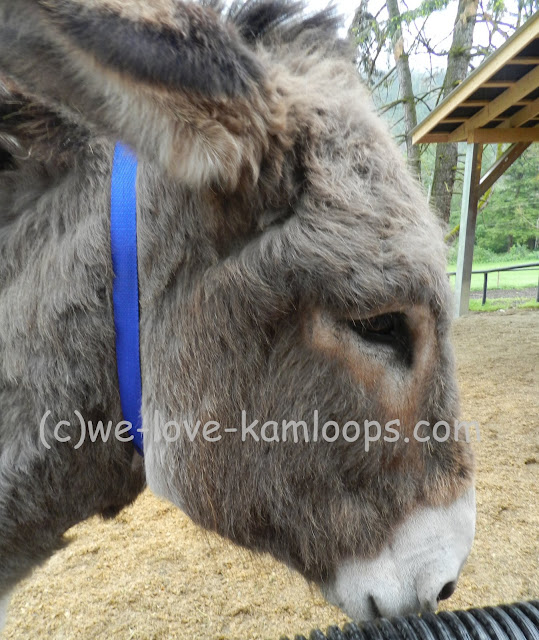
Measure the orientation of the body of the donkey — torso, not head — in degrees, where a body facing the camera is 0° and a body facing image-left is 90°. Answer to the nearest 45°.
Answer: approximately 270°

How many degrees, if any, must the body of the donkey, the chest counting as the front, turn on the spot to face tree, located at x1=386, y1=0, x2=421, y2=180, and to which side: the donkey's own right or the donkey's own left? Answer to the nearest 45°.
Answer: approximately 90° to the donkey's own left

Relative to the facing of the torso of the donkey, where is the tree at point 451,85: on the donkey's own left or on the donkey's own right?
on the donkey's own left
